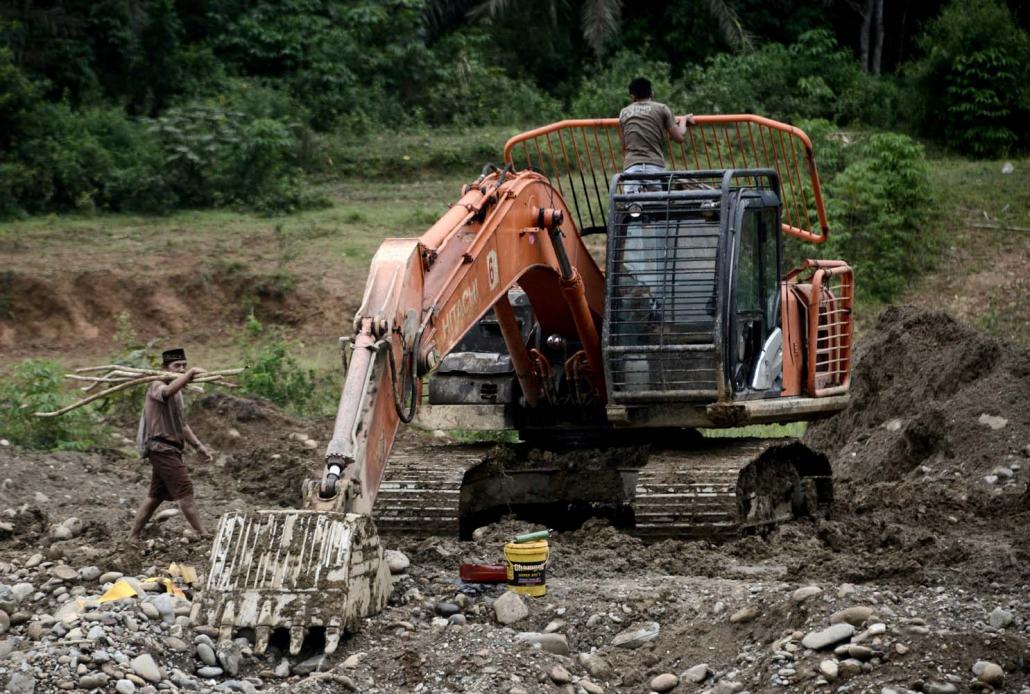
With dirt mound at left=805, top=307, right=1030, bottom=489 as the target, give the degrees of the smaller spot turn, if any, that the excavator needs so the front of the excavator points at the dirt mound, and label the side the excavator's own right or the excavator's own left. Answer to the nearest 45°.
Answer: approximately 180°

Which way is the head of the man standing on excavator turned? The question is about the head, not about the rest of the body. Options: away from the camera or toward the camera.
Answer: away from the camera

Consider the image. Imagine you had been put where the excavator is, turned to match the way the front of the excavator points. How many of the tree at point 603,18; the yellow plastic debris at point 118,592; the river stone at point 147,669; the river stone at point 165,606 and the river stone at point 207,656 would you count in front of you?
4

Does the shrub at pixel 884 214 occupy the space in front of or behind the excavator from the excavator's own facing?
behind

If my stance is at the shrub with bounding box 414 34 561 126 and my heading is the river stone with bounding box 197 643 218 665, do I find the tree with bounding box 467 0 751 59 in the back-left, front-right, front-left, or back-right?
back-left

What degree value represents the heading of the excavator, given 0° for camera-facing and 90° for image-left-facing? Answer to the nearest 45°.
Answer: approximately 45°

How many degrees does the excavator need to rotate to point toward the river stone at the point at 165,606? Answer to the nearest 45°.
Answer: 0° — it already faces it

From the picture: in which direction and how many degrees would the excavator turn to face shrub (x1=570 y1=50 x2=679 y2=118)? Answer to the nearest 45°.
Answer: approximately 135° to its right

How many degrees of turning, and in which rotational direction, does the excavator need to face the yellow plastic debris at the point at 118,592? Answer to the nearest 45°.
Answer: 0° — it already faces it

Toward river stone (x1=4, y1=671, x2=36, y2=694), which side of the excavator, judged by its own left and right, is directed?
front

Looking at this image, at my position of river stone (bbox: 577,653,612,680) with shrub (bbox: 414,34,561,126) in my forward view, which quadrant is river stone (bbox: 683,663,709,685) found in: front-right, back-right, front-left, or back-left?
back-right

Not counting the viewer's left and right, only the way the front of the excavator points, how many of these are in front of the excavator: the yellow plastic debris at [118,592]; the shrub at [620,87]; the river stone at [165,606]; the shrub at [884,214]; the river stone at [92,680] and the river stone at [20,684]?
4
